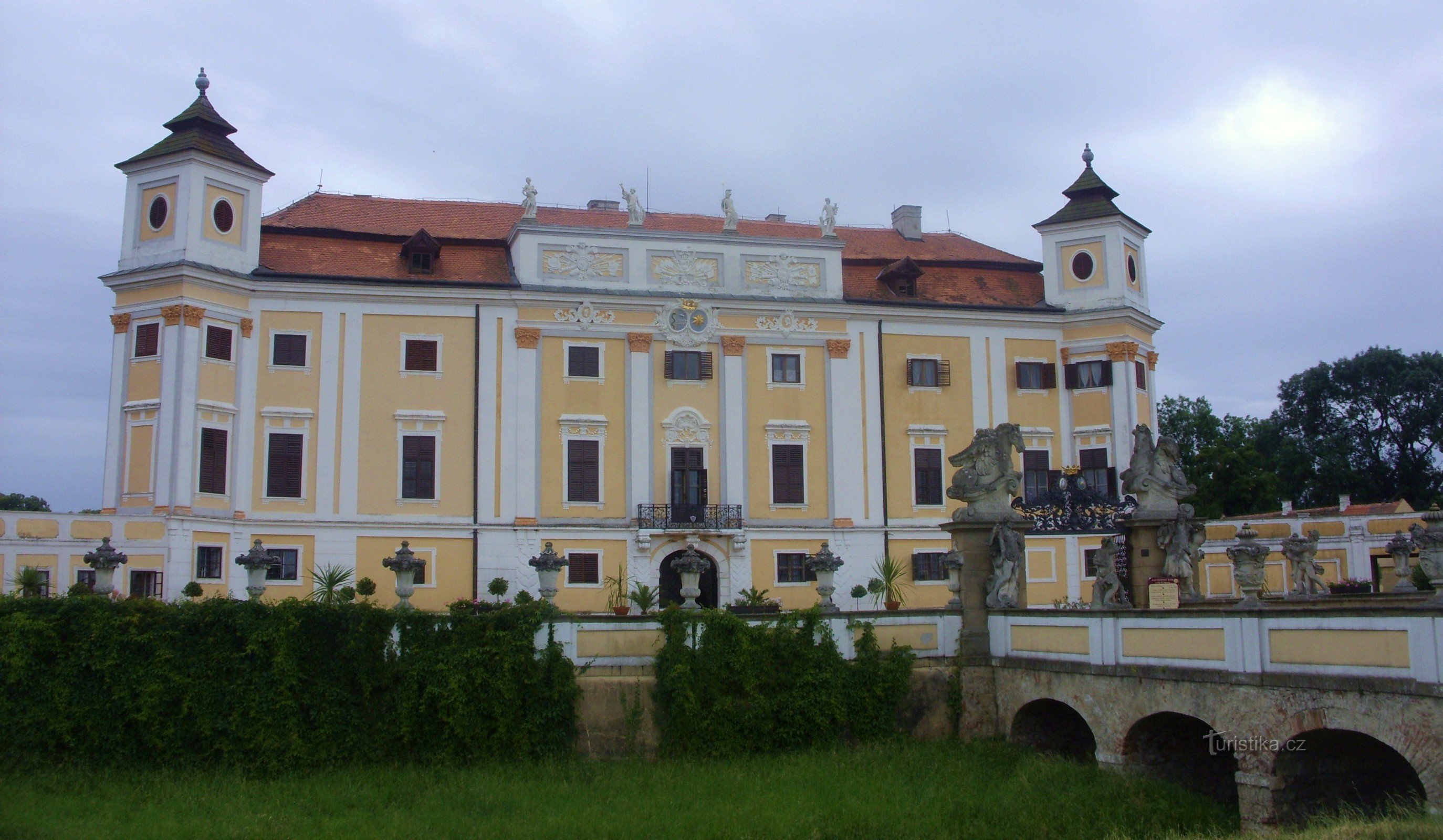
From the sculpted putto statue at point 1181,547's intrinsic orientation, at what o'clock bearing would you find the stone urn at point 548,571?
The stone urn is roughly at 4 o'clock from the sculpted putto statue.

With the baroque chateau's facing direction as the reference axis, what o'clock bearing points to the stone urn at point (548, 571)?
The stone urn is roughly at 12 o'clock from the baroque chateau.

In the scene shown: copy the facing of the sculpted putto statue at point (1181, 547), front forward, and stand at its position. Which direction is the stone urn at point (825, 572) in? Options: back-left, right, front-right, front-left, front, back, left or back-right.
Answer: back-right

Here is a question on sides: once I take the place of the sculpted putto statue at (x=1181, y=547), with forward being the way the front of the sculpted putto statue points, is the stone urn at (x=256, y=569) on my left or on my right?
on my right
